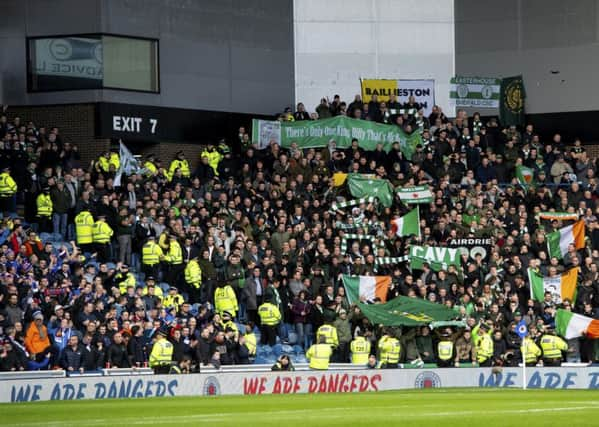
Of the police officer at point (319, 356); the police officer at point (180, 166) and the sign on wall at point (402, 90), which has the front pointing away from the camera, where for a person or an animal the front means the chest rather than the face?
the police officer at point (319, 356)

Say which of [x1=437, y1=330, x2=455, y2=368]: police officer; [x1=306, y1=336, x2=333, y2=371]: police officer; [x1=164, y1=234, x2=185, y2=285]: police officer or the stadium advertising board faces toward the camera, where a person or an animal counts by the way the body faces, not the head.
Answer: the stadium advertising board

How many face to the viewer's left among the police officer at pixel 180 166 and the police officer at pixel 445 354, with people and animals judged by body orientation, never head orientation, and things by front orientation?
0

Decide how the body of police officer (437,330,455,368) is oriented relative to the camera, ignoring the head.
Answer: away from the camera

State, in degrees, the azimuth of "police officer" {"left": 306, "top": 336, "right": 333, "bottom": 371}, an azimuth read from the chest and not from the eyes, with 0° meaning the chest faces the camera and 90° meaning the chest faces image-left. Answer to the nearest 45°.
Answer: approximately 180°

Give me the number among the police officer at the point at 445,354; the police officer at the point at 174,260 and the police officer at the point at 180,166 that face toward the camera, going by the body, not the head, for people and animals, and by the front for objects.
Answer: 1

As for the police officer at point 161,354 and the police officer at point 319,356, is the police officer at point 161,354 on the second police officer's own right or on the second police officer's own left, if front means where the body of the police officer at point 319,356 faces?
on the second police officer's own left

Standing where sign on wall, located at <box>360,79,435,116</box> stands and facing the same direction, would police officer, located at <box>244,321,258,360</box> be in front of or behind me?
in front

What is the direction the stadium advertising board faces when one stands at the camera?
facing the viewer
